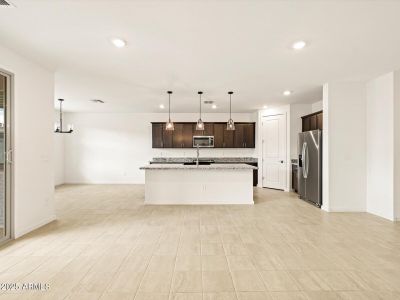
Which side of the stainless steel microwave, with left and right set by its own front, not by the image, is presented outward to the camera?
front

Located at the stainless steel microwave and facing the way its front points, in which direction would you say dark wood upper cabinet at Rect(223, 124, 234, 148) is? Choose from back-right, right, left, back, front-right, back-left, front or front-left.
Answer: left

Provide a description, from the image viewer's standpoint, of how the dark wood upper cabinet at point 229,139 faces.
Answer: facing the viewer

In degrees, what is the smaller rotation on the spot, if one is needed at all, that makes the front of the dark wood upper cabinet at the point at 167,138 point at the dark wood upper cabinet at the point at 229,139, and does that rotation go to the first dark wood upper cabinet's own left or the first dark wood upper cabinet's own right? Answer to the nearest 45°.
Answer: approximately 90° to the first dark wood upper cabinet's own left

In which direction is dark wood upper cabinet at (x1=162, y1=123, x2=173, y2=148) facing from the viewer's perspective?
toward the camera

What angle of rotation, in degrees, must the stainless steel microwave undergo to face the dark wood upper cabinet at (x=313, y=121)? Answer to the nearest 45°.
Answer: approximately 45° to its left

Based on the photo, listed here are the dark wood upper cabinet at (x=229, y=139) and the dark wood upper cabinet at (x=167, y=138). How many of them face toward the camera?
2

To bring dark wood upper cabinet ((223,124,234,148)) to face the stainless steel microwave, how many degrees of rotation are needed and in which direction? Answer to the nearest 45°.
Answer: approximately 90° to its right

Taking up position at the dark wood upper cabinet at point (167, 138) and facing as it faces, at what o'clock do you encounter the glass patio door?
The glass patio door is roughly at 1 o'clock from the dark wood upper cabinet.

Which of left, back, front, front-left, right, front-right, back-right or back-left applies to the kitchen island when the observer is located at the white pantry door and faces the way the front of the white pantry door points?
front

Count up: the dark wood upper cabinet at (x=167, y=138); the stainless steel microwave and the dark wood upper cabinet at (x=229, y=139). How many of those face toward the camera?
3

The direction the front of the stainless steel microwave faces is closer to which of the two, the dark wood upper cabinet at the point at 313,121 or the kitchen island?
the kitchen island

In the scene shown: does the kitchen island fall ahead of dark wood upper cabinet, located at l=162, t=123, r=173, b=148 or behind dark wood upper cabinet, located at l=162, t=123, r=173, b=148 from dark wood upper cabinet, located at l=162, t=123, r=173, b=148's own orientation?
ahead

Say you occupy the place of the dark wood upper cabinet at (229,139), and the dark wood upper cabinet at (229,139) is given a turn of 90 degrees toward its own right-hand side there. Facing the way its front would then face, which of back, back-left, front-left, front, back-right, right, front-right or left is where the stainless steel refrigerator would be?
back-left
